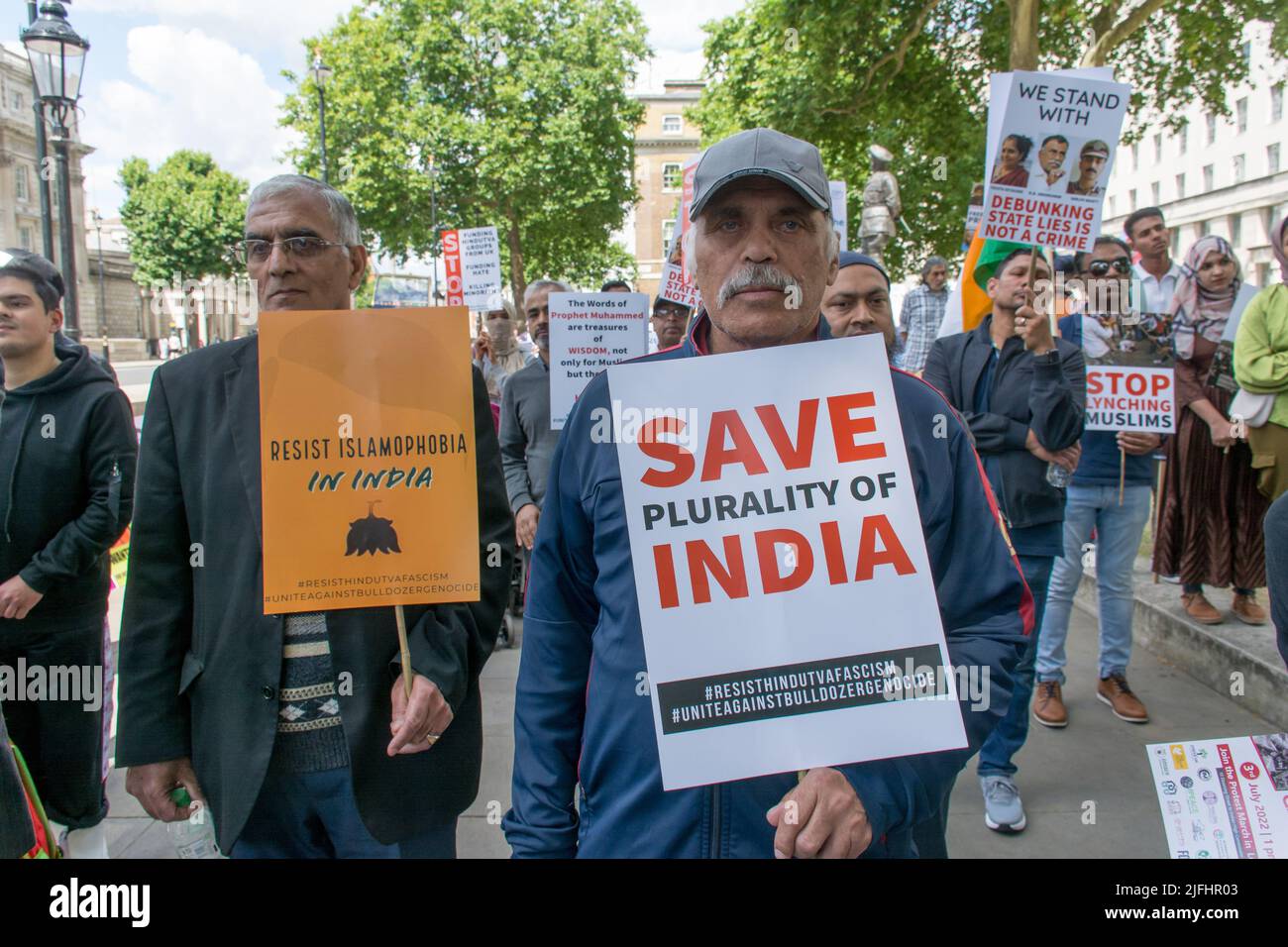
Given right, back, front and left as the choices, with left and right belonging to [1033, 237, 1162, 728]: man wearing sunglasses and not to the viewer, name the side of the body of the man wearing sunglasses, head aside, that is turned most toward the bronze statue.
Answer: back

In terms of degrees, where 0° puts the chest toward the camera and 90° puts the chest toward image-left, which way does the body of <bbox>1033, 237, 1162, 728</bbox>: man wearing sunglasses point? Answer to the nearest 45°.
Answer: approximately 0°

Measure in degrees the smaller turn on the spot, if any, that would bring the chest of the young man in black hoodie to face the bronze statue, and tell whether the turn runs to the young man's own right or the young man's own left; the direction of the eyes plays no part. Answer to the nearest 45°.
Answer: approximately 180°

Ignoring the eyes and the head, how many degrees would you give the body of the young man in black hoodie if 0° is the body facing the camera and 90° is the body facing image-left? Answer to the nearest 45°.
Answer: approximately 45°

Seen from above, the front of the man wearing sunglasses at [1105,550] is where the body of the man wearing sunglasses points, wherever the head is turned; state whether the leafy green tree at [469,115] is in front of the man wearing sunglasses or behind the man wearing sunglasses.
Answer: behind

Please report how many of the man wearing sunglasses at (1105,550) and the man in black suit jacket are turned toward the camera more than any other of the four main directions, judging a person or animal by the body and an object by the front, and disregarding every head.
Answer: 2

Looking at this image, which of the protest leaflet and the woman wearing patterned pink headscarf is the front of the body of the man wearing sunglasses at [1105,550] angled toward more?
the protest leaflet

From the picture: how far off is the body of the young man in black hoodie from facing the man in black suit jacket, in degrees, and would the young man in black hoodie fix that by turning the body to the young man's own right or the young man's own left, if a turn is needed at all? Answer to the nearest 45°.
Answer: approximately 45° to the young man's own left

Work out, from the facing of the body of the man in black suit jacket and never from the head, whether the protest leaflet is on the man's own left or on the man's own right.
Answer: on the man's own left

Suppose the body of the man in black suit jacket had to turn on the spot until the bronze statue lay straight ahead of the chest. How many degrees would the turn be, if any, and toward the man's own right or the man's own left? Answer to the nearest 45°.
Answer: approximately 135° to the man's own left
